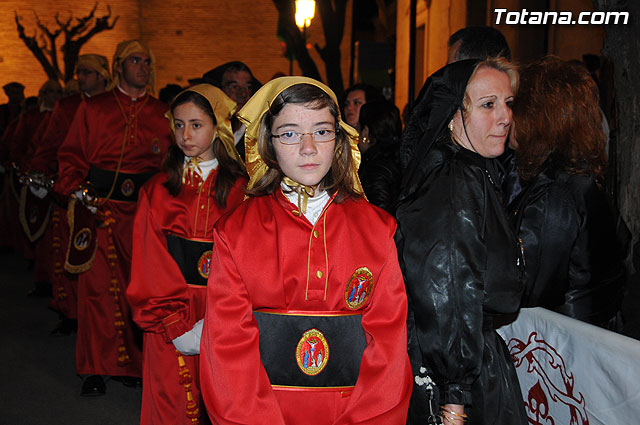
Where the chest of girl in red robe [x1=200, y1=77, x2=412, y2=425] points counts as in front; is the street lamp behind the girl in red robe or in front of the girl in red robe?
behind

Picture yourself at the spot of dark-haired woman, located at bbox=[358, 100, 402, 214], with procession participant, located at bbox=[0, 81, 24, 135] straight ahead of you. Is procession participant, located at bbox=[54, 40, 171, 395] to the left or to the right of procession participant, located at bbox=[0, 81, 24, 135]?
left

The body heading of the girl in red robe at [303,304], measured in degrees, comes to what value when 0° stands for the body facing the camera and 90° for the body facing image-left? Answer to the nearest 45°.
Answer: approximately 0°

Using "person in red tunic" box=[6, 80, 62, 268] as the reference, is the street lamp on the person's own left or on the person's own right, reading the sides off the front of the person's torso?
on the person's own left
